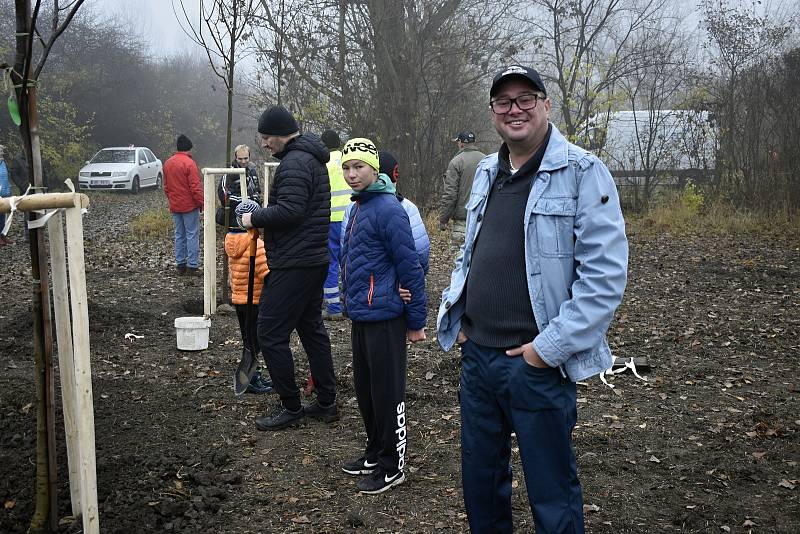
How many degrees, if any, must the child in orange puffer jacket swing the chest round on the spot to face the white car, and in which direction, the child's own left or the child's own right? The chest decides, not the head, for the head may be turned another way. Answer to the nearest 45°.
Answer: approximately 45° to the child's own left

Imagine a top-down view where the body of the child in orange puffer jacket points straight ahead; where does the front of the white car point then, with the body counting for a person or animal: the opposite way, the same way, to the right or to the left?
the opposite way

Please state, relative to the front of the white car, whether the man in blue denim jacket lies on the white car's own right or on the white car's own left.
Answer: on the white car's own left

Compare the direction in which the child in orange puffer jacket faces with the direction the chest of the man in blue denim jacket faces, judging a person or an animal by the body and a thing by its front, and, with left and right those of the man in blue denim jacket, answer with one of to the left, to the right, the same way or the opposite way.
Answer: the opposite way

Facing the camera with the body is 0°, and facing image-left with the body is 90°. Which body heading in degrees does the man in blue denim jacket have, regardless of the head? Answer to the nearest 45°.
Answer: approximately 45°

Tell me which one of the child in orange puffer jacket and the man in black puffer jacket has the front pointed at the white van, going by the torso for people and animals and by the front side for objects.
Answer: the child in orange puffer jacket

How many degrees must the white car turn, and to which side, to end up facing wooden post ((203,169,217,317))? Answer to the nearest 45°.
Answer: approximately 45° to its left

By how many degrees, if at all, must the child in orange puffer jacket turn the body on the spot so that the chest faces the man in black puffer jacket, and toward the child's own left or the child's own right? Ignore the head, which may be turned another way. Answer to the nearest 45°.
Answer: approximately 135° to the child's own right

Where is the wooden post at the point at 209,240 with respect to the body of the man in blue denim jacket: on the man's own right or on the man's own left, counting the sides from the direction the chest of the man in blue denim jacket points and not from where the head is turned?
on the man's own right

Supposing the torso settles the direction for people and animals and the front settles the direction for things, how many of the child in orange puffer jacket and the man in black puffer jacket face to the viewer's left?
1

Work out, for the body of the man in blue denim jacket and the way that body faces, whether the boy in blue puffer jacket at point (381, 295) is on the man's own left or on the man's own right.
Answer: on the man's own right

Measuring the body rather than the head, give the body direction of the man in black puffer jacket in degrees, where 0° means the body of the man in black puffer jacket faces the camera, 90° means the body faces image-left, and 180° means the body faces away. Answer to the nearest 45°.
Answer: approximately 90°
